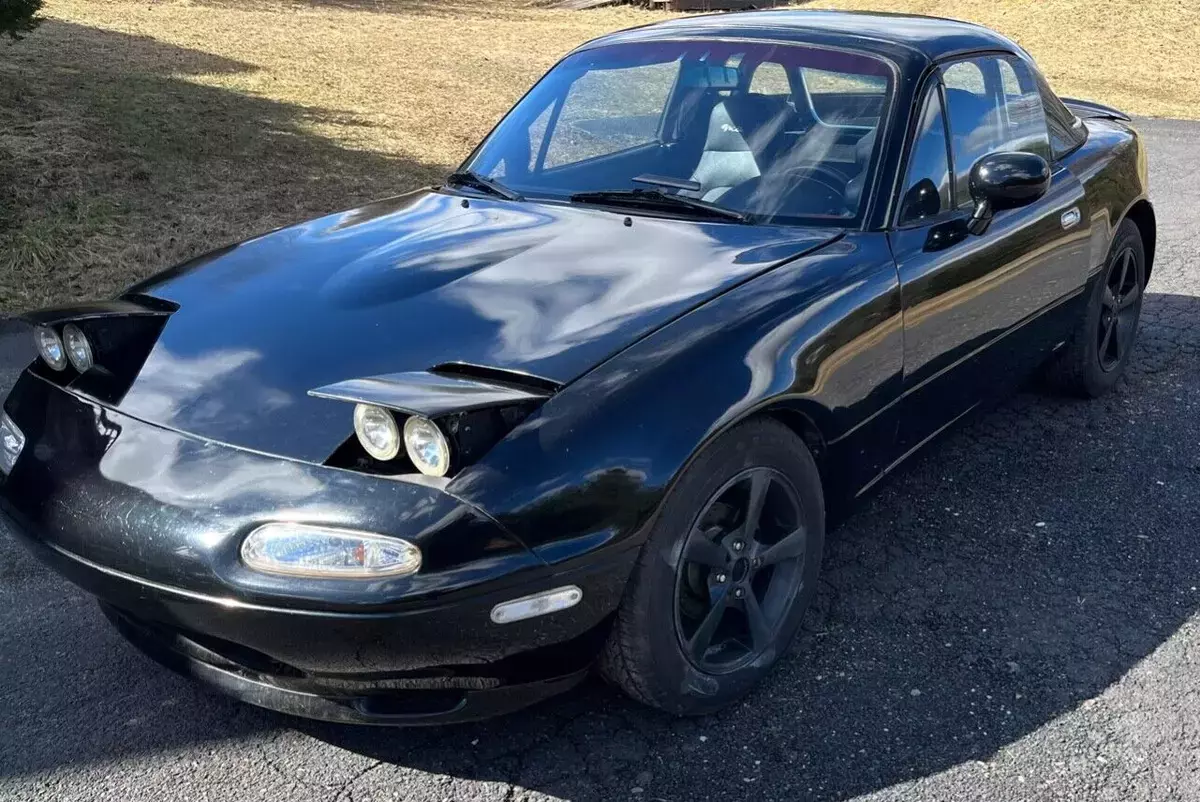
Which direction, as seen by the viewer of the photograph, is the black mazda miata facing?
facing the viewer and to the left of the viewer
